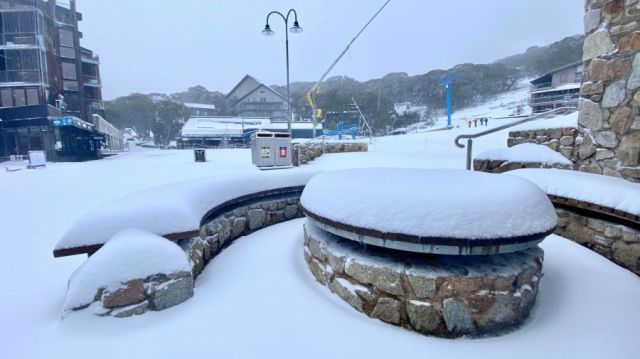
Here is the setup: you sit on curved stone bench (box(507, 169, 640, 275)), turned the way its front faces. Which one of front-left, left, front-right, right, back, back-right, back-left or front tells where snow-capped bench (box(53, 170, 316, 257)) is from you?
front

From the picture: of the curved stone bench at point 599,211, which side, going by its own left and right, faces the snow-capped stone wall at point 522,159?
right

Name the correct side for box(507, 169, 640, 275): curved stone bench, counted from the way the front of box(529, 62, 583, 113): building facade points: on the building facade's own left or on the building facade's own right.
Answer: on the building facade's own left

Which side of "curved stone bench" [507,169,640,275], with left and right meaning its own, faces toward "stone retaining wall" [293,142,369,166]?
right

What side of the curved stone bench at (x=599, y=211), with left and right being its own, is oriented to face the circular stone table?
front

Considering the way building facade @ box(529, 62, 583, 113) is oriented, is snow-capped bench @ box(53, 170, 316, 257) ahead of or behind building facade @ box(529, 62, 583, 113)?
ahead

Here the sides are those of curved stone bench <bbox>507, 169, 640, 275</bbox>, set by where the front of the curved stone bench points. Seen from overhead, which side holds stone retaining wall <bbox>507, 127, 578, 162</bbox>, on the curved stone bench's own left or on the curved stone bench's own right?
on the curved stone bench's own right

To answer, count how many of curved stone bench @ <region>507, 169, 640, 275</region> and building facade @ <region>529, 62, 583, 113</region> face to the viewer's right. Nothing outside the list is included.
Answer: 0

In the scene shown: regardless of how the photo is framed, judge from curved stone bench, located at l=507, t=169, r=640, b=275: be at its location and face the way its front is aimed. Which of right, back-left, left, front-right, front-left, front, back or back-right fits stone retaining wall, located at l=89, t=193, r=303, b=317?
front

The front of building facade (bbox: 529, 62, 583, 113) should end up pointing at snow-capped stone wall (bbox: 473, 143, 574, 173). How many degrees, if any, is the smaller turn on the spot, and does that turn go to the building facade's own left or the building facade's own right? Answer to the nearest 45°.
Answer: approximately 45° to the building facade's own left

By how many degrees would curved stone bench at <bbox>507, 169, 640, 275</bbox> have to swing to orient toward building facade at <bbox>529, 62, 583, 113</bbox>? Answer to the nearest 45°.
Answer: approximately 135° to its right

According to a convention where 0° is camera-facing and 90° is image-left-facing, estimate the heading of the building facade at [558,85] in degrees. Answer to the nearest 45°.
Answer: approximately 45°

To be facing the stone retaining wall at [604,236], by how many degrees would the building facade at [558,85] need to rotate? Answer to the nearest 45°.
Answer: approximately 45° to its left

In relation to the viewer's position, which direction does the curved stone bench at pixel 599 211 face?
facing the viewer and to the left of the viewer
